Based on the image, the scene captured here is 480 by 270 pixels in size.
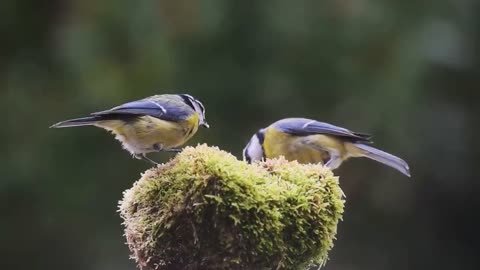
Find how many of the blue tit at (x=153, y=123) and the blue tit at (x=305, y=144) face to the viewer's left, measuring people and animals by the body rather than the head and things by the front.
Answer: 1

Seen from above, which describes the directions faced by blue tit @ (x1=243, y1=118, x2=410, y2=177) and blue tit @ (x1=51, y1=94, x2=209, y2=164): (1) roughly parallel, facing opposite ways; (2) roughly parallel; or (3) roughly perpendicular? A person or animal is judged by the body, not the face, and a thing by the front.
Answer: roughly parallel, facing opposite ways

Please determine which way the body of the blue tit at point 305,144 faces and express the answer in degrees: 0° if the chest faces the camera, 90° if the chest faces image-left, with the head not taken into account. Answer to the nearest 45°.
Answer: approximately 90°

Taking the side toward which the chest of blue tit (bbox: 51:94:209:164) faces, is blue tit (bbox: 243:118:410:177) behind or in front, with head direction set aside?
in front

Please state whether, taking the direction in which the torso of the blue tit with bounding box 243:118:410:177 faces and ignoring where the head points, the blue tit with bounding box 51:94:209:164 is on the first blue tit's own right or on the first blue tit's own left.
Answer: on the first blue tit's own left

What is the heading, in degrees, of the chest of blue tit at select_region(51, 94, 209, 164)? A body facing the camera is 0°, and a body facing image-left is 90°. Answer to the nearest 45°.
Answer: approximately 270°
